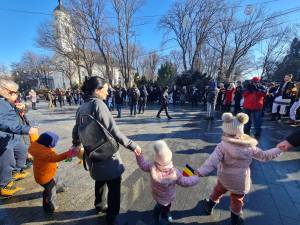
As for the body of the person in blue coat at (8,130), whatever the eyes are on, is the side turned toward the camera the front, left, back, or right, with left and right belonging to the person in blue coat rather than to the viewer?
right

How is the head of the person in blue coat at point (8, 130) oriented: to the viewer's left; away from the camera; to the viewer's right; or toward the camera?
to the viewer's right

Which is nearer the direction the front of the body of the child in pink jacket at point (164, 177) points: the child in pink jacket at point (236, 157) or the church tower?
the church tower

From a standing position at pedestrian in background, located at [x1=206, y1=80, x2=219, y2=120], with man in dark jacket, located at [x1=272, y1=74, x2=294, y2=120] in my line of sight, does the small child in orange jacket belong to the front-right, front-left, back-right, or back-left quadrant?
back-right

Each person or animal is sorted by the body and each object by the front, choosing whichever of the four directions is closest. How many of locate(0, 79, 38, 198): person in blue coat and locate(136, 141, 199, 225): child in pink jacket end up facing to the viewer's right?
1

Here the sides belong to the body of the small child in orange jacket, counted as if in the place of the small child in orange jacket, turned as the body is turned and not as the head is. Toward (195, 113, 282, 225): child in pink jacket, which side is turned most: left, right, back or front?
right

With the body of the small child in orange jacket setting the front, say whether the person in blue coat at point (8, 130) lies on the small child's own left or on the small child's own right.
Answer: on the small child's own left

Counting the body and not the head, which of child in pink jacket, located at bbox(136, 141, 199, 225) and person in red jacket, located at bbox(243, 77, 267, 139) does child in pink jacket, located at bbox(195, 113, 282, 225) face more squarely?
the person in red jacket

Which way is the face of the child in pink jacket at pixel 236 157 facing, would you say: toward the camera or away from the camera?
away from the camera

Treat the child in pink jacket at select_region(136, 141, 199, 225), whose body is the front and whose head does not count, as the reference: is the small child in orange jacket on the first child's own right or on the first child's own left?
on the first child's own left

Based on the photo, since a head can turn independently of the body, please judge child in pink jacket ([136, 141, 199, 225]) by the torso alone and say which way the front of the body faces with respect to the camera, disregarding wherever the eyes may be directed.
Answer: away from the camera

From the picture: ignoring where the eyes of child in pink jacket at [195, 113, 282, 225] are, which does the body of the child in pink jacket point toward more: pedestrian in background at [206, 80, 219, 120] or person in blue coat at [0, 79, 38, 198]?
the pedestrian in background

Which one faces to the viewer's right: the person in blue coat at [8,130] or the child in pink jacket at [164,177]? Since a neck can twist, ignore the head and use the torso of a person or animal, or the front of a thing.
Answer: the person in blue coat

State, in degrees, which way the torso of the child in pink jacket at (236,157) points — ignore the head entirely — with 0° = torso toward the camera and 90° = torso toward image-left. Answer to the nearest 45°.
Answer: approximately 180°
